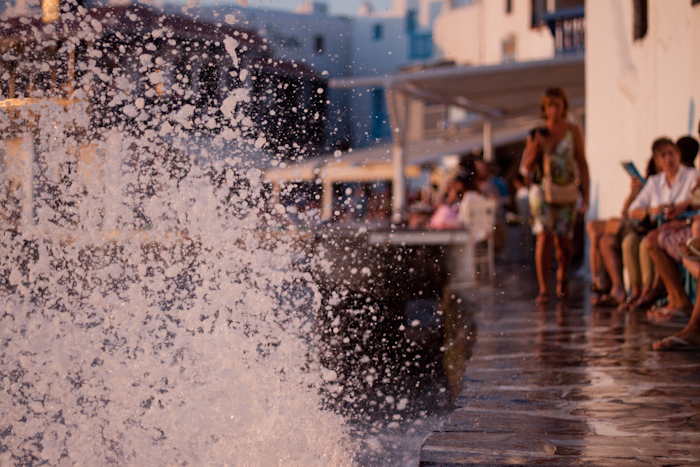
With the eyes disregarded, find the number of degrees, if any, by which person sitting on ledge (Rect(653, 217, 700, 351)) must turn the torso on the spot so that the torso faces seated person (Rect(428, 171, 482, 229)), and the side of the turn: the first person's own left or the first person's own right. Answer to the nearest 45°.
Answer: approximately 45° to the first person's own right

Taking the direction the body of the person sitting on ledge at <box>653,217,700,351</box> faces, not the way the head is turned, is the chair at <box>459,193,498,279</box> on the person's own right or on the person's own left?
on the person's own right

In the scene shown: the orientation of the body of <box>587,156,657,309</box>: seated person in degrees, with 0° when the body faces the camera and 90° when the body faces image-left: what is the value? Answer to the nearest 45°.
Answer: approximately 45°

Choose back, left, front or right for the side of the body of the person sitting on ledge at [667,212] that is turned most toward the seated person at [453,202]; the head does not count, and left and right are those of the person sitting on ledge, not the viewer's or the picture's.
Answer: right

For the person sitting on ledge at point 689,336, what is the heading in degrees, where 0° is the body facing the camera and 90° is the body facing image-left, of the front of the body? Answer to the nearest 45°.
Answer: approximately 90°

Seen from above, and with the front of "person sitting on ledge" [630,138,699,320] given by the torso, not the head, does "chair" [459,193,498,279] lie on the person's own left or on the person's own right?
on the person's own right

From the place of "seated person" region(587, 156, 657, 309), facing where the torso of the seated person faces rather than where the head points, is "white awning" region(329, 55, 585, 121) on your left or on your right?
on your right
